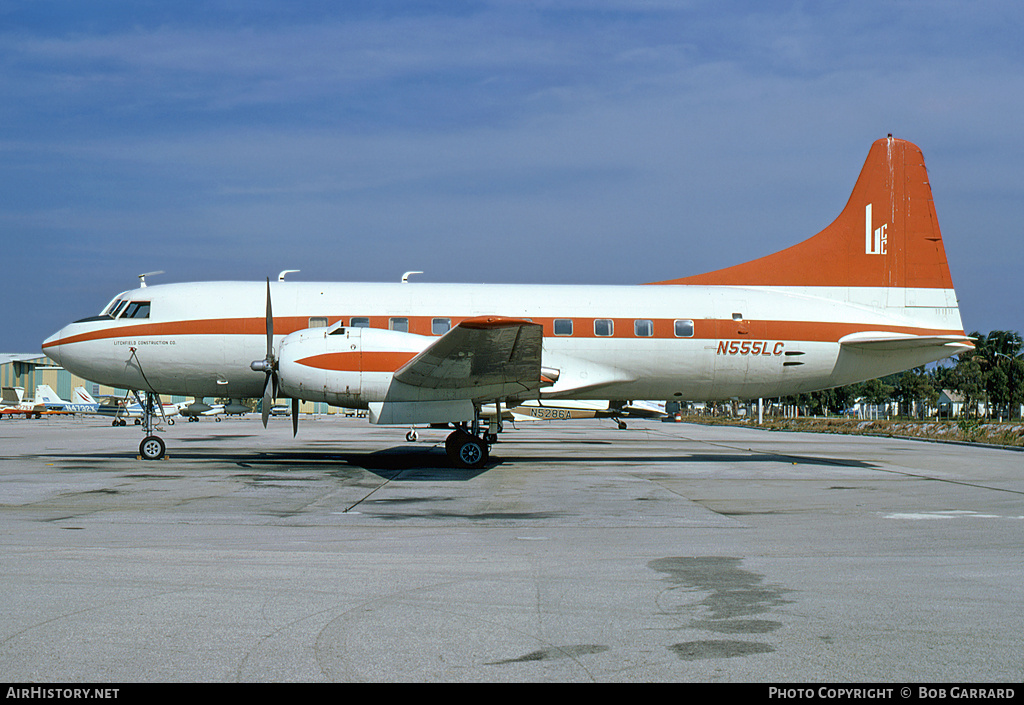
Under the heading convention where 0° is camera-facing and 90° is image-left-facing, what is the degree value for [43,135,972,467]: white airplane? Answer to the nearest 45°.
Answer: approximately 90°
